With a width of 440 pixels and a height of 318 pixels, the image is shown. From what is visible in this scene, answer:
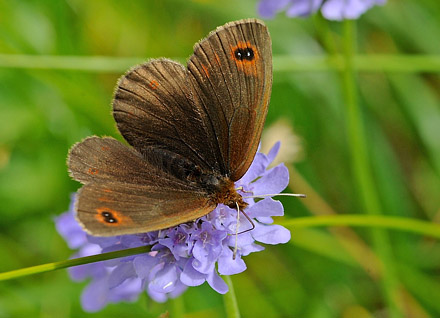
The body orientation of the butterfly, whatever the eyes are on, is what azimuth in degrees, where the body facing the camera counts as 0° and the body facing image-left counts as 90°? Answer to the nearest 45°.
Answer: approximately 315°

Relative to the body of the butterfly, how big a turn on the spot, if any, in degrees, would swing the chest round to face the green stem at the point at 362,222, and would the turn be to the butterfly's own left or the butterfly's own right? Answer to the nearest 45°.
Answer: approximately 45° to the butterfly's own left
